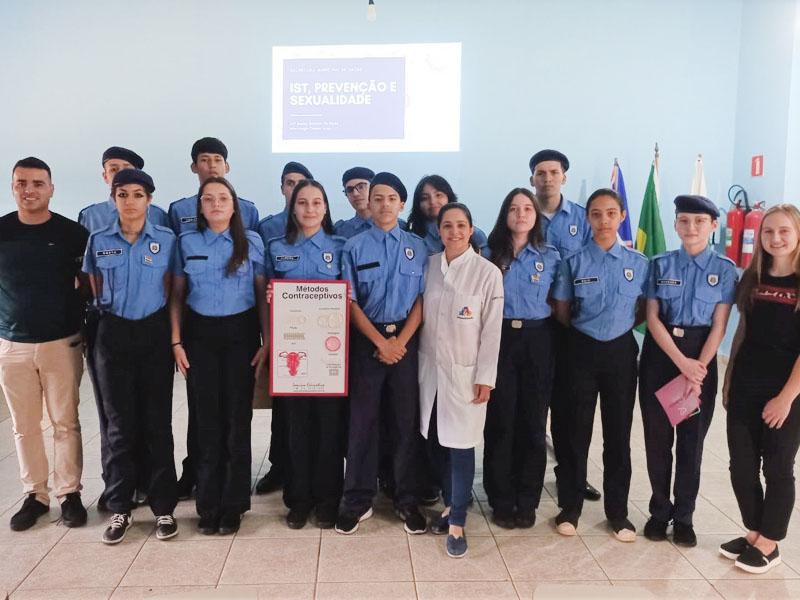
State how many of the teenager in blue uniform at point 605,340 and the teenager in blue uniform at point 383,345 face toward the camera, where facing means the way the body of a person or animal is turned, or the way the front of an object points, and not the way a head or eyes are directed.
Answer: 2

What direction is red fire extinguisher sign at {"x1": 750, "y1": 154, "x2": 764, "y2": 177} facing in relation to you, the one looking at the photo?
facing the viewer and to the left of the viewer

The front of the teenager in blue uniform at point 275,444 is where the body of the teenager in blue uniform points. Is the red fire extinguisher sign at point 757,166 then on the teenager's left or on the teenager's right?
on the teenager's left

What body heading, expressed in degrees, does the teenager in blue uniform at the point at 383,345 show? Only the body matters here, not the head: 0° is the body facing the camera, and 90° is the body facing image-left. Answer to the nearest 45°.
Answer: approximately 0°

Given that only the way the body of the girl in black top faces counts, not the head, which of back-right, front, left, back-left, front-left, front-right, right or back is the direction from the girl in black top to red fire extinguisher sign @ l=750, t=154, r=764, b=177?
back-right

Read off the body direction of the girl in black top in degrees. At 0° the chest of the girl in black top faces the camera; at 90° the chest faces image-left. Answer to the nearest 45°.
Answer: approximately 45°

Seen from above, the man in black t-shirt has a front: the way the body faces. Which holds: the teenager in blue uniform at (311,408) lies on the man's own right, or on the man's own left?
on the man's own left

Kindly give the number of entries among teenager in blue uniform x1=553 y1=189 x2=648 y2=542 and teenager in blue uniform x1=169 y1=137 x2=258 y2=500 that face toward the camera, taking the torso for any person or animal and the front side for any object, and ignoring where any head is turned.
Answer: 2
